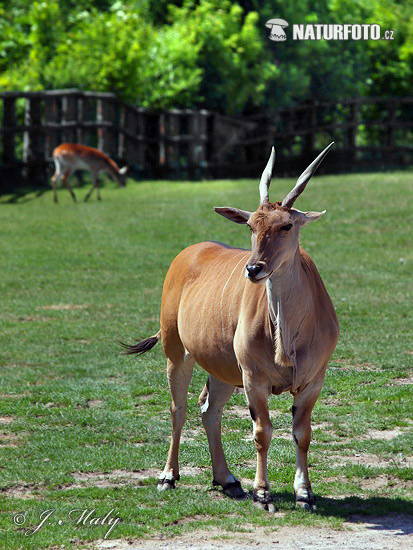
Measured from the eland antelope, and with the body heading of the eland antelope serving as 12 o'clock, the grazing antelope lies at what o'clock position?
The grazing antelope is roughly at 7 o'clock from the eland antelope.

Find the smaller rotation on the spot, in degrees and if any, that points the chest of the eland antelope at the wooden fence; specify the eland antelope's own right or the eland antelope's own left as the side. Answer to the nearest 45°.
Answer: approximately 135° to the eland antelope's own left

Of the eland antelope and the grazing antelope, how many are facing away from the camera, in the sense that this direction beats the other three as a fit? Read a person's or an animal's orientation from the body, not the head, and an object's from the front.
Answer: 0

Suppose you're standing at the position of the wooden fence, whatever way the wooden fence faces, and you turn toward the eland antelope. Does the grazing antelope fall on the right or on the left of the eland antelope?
right

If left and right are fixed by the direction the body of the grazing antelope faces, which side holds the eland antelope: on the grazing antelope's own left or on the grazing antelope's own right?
on the grazing antelope's own right

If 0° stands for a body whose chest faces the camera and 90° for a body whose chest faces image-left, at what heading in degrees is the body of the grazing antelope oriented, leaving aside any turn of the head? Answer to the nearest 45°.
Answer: approximately 270°
